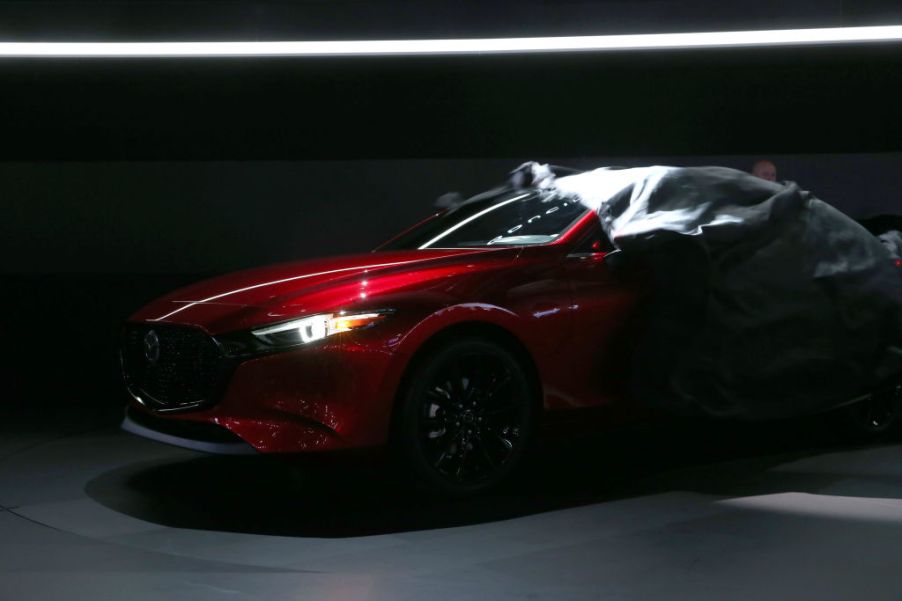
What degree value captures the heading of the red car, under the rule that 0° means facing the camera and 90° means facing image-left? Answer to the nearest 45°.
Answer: approximately 45°

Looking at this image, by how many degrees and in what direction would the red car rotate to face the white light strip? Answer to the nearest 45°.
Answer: approximately 135° to its right
